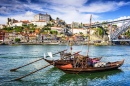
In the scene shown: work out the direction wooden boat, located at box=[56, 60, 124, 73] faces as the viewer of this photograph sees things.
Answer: facing to the right of the viewer
